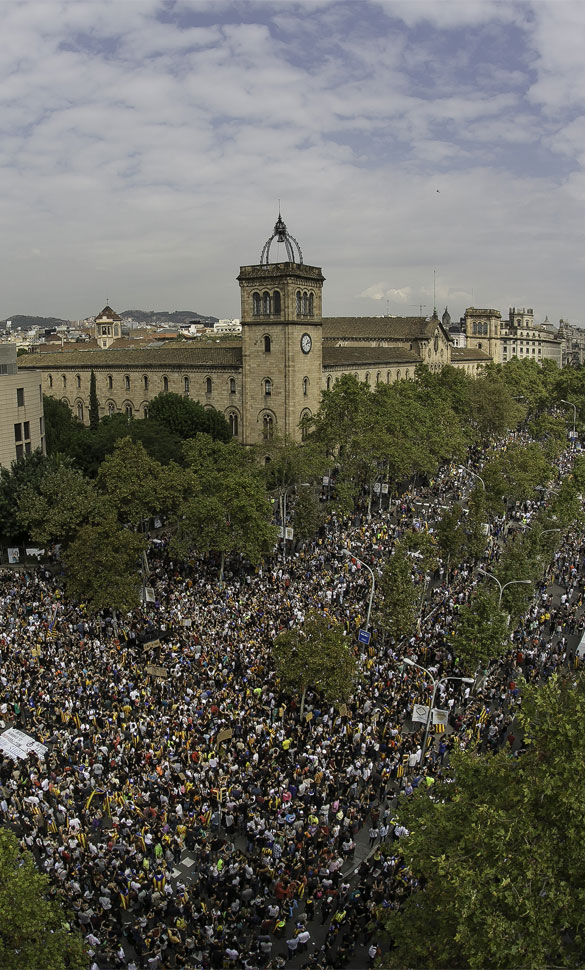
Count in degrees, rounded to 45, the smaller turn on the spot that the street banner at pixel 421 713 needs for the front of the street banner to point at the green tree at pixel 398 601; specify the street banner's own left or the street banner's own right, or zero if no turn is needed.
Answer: approximately 180°

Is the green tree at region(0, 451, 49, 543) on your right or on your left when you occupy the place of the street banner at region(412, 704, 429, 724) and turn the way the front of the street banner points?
on your right

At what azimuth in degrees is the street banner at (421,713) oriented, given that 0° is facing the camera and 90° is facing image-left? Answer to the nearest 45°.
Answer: approximately 0°

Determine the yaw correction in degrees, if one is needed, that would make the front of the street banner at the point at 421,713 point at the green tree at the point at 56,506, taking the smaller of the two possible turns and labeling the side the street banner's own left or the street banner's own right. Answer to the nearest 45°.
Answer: approximately 135° to the street banner's own right

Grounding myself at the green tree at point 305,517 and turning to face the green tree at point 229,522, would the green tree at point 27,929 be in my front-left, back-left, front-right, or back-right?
front-left

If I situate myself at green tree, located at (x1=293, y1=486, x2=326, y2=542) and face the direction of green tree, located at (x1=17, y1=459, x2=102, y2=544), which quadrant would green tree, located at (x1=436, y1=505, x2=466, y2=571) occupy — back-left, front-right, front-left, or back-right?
back-left

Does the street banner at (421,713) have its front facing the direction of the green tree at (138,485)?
no

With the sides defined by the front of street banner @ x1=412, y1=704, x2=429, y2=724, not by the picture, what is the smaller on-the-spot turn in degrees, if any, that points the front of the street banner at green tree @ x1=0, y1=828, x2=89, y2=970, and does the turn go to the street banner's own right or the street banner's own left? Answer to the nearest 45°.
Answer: approximately 45° to the street banner's own right

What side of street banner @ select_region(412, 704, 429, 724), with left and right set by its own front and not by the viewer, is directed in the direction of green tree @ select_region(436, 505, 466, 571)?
back

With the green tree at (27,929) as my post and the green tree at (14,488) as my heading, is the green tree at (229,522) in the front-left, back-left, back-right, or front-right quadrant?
front-right

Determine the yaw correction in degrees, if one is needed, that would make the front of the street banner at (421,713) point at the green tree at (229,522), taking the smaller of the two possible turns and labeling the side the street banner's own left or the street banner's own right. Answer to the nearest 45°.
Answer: approximately 135° to the street banner's own right

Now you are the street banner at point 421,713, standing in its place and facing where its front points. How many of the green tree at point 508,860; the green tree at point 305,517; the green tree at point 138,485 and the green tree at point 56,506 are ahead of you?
1
